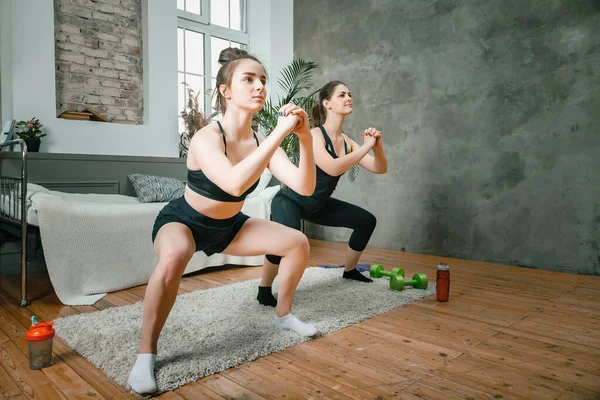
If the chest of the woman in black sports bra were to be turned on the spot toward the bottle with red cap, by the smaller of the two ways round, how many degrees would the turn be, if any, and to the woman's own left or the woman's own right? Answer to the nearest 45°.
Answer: approximately 135° to the woman's own right

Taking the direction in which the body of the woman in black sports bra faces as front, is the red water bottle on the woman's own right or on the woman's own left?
on the woman's own left

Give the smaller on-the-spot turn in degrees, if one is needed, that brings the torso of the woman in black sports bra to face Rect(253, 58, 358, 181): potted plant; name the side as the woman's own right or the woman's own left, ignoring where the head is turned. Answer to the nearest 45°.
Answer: approximately 135° to the woman's own left

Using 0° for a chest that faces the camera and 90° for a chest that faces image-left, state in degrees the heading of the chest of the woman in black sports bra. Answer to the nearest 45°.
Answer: approximately 315°

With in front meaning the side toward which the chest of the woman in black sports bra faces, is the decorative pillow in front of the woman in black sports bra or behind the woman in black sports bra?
behind

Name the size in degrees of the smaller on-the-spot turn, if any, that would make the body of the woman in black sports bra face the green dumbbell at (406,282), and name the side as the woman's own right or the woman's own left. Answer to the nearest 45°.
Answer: approximately 90° to the woman's own left
